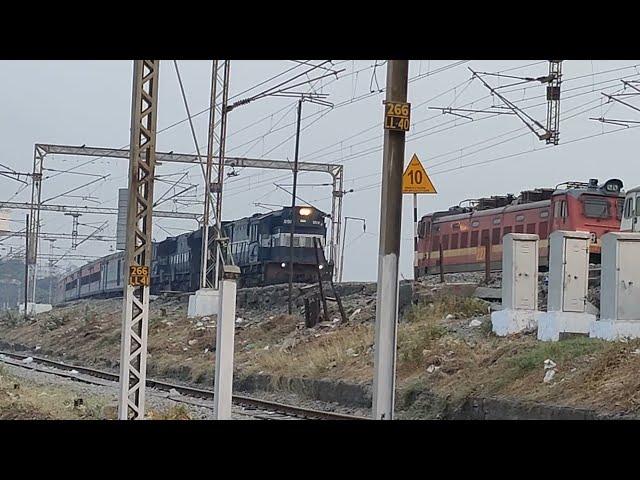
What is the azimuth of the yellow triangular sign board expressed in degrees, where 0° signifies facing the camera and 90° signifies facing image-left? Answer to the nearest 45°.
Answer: approximately 0°

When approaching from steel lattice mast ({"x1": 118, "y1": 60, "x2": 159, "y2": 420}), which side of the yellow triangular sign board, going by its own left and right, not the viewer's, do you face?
front

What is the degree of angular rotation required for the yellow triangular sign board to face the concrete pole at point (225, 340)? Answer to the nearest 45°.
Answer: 0° — it already faces it
